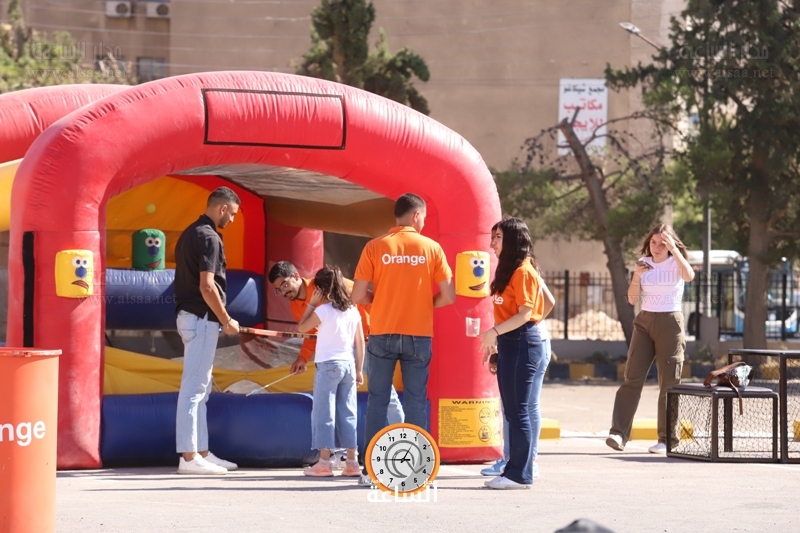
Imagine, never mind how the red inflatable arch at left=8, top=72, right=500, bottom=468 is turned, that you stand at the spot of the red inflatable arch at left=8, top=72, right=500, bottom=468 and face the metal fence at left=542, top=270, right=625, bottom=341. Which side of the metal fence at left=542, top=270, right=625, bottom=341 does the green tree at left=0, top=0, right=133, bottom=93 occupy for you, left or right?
left

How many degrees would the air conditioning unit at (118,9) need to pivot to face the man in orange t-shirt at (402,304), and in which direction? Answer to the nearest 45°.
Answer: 0° — it already faces them

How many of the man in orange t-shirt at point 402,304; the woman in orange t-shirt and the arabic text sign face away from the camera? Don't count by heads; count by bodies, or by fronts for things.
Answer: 1

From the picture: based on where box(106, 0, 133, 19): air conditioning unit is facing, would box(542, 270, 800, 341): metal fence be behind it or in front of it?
in front

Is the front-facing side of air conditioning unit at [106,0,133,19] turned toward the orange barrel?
yes

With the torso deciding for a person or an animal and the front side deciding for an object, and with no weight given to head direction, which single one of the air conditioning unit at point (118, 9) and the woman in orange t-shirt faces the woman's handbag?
the air conditioning unit

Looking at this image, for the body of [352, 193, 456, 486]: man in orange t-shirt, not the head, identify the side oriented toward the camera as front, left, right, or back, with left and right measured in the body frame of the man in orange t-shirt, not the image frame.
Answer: back

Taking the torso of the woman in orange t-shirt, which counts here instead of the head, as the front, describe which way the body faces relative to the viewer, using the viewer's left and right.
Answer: facing to the left of the viewer

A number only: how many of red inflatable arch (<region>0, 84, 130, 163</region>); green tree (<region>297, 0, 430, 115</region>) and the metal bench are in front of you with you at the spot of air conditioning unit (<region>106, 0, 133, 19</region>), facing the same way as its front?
3

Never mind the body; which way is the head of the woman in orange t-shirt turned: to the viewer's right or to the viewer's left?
to the viewer's left

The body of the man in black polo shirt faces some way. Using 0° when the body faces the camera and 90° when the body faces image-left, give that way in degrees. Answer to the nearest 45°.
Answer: approximately 270°

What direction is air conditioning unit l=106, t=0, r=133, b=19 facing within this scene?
toward the camera

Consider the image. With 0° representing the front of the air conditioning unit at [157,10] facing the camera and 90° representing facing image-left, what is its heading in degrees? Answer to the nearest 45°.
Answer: approximately 0°

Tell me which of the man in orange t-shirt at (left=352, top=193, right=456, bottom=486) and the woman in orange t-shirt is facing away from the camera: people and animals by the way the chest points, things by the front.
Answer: the man in orange t-shirt
